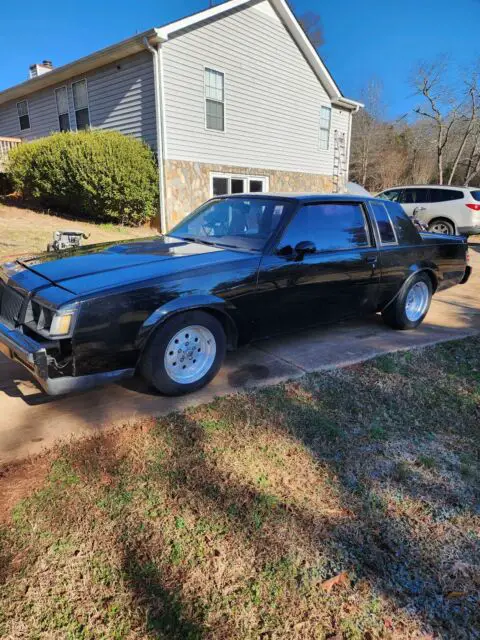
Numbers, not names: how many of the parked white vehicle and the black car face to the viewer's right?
0

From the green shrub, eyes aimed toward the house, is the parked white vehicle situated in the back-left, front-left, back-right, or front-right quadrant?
front-right

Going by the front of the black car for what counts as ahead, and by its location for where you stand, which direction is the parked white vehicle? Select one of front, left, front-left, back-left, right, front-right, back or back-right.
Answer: back

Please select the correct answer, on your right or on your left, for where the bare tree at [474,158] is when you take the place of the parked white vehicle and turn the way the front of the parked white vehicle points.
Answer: on your right

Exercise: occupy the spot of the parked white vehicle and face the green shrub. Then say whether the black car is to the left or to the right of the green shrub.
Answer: left

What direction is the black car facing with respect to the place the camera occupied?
facing the viewer and to the left of the viewer

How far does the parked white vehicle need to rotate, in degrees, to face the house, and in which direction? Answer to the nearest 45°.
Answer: approximately 45° to its left

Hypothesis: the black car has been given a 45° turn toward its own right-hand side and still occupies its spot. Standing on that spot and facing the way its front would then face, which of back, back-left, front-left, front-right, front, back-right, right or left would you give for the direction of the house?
right

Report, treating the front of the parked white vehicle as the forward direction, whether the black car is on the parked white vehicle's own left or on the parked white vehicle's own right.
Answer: on the parked white vehicle's own left

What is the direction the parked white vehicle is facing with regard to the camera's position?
facing away from the viewer and to the left of the viewer

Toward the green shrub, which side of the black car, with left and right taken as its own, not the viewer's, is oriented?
right

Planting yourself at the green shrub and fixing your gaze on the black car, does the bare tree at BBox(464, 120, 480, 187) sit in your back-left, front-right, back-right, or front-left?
back-left

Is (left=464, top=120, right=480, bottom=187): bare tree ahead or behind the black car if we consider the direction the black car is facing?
behind
